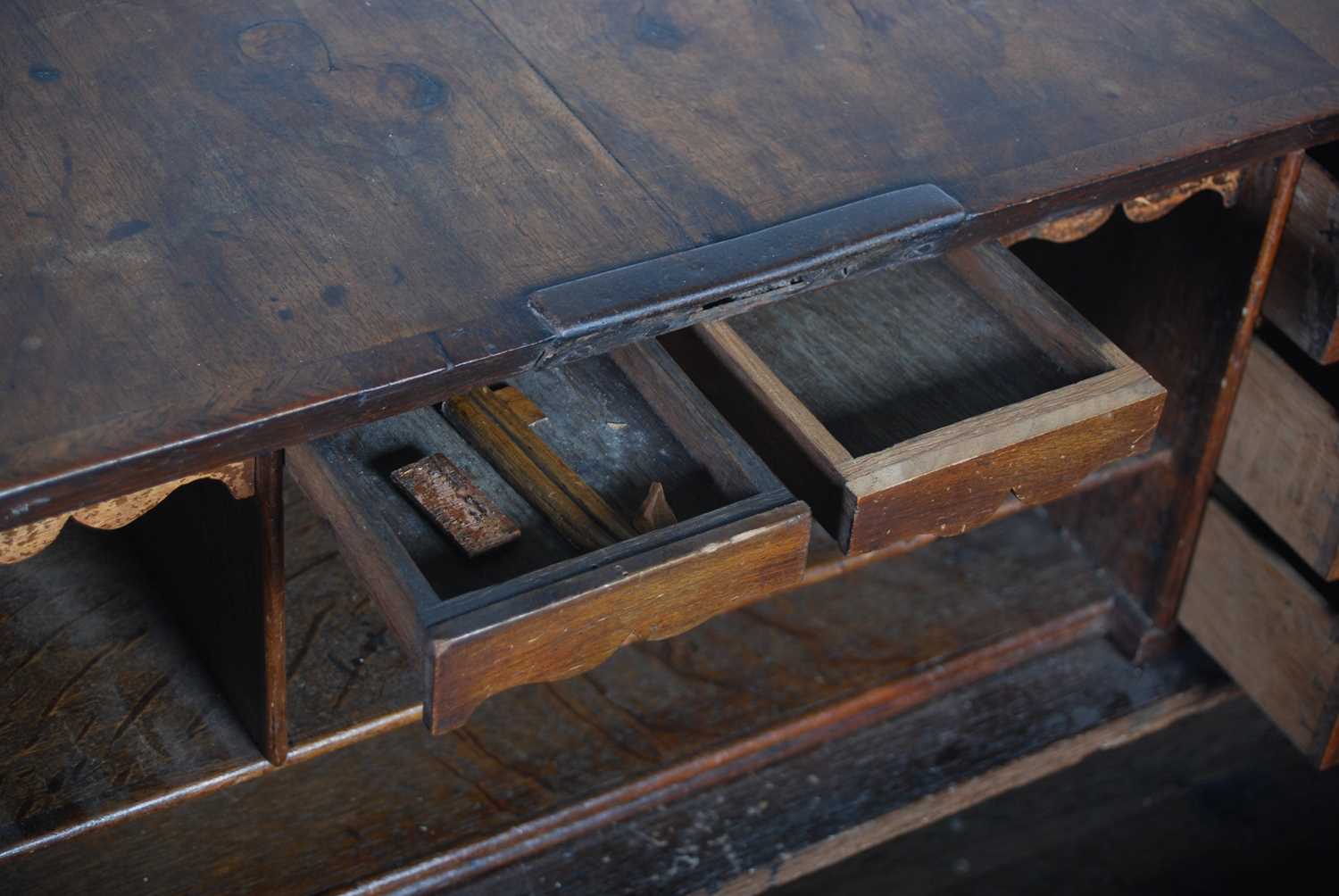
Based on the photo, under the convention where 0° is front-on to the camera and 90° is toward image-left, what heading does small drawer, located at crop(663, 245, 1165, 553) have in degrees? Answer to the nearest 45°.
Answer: approximately 315°

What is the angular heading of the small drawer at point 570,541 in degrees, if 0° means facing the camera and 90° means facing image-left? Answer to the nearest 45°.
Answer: approximately 315°

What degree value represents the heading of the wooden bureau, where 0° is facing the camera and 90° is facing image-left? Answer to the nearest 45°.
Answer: approximately 315°
